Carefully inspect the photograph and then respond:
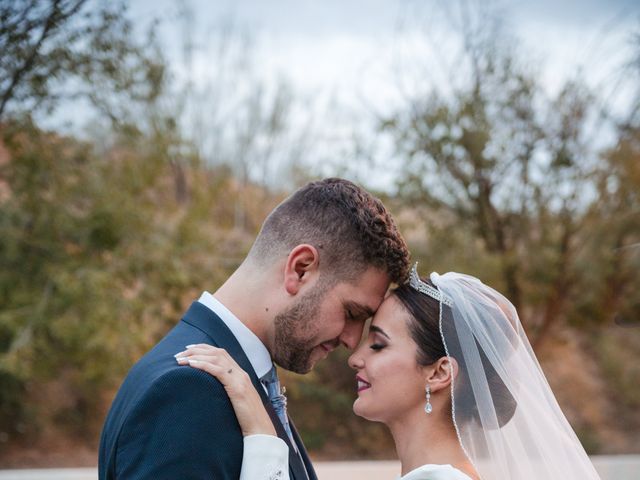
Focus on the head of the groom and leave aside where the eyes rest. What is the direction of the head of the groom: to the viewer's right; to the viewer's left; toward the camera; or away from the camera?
to the viewer's right

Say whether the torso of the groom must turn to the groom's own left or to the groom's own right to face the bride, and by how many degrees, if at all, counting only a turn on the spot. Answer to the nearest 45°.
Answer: approximately 45° to the groom's own left

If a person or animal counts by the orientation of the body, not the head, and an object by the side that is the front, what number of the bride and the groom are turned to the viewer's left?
1

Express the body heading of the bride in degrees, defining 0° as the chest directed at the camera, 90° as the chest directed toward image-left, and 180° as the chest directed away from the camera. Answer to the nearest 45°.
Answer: approximately 90°

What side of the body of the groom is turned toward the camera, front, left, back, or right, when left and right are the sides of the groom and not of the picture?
right

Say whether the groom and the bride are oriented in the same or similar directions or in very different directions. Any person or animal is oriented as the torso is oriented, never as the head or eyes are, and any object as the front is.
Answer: very different directions

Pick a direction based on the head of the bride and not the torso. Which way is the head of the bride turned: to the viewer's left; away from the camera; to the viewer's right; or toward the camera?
to the viewer's left
